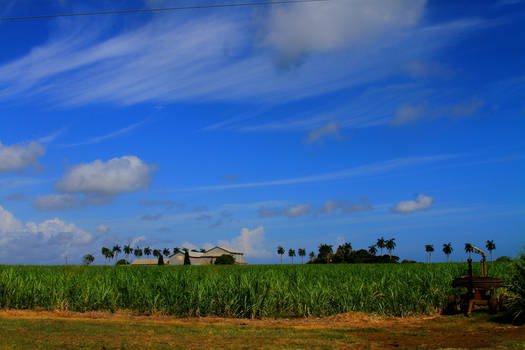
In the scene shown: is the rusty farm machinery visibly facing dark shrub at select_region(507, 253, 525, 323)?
no
